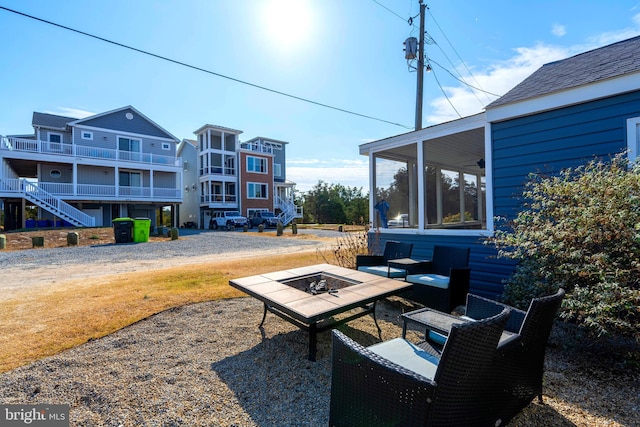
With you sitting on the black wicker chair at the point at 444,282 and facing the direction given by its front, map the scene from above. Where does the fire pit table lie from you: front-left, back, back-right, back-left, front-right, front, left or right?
front

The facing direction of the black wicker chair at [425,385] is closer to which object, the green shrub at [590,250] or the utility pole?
the utility pole

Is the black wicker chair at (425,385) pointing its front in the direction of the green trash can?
yes

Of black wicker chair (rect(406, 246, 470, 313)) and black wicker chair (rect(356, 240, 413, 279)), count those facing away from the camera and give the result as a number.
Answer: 0

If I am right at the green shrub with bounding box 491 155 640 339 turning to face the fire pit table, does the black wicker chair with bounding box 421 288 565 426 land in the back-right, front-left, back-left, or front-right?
front-left

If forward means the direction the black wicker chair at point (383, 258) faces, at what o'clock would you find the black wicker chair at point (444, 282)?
the black wicker chair at point (444, 282) is roughly at 9 o'clock from the black wicker chair at point (383, 258).

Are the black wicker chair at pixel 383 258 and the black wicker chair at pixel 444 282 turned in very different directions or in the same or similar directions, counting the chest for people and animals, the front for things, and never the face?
same or similar directions

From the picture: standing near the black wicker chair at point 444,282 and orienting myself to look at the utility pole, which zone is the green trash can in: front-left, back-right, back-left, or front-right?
front-left

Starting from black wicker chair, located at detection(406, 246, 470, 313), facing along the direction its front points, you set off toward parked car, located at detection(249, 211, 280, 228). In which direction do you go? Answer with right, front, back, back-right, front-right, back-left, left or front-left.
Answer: right

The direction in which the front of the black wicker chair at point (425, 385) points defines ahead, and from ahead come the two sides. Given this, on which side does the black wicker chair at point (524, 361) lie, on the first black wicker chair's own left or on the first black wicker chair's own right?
on the first black wicker chair's own right

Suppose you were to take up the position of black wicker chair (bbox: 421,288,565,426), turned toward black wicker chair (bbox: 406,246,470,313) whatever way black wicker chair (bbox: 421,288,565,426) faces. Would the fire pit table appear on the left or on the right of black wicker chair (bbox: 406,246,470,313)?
left

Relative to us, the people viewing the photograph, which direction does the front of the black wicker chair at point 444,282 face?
facing the viewer and to the left of the viewer

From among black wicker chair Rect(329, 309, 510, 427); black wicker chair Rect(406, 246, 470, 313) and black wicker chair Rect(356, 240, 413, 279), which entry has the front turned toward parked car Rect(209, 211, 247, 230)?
black wicker chair Rect(329, 309, 510, 427)

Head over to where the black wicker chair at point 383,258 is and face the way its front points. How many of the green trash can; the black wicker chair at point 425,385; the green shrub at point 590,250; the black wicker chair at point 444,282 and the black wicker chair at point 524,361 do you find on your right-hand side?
1

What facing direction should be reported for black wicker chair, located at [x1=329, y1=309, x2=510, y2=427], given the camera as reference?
facing away from the viewer and to the left of the viewer

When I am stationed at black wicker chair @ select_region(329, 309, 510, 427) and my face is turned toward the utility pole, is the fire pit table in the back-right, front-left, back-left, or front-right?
front-left
